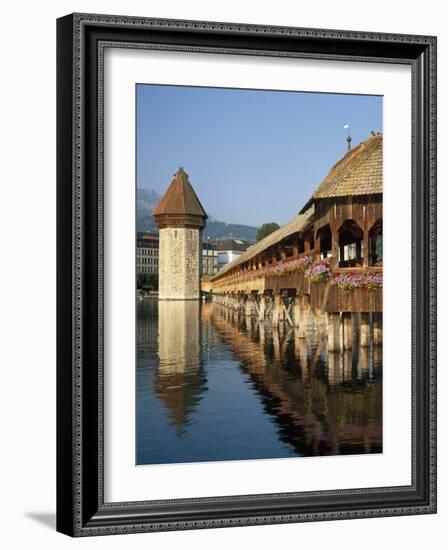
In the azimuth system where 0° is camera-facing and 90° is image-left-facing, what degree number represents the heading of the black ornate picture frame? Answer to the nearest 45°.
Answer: approximately 315°
